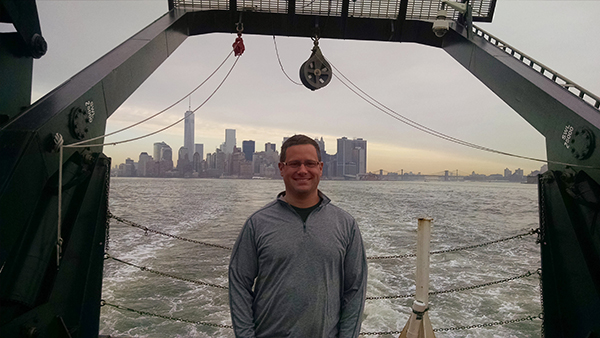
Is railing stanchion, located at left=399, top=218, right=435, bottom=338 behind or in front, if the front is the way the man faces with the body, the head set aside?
behind

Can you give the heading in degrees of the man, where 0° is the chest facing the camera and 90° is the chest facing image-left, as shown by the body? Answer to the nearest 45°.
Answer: approximately 0°

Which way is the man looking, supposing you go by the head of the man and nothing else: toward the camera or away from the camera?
toward the camera
